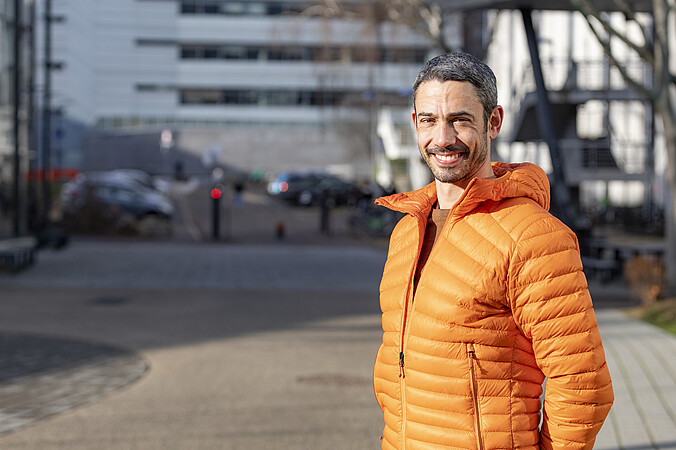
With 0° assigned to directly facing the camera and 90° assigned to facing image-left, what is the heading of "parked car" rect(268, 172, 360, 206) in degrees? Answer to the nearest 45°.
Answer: approximately 225°

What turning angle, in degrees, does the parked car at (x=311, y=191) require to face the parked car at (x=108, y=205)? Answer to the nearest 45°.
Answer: approximately 135° to its right

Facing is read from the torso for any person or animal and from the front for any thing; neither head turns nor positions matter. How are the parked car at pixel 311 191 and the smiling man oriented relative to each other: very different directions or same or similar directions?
very different directions

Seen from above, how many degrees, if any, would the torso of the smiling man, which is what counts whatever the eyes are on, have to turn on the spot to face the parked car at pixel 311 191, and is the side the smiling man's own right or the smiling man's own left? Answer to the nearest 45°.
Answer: approximately 135° to the smiling man's own right

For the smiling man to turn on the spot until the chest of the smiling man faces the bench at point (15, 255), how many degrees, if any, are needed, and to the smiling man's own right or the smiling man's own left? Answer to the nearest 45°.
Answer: approximately 90° to the smiling man's own right

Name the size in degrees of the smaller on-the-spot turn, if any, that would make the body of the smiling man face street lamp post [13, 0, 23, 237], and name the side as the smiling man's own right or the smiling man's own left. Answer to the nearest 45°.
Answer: approximately 90° to the smiling man's own right

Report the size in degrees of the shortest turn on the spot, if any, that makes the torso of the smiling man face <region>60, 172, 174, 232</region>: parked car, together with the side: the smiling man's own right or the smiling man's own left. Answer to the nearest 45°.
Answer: approximately 90° to the smiling man's own right

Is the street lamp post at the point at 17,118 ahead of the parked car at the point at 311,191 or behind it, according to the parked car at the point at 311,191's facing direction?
behind

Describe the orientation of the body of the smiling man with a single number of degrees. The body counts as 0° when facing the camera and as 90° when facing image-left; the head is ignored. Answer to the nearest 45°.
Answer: approximately 45°
